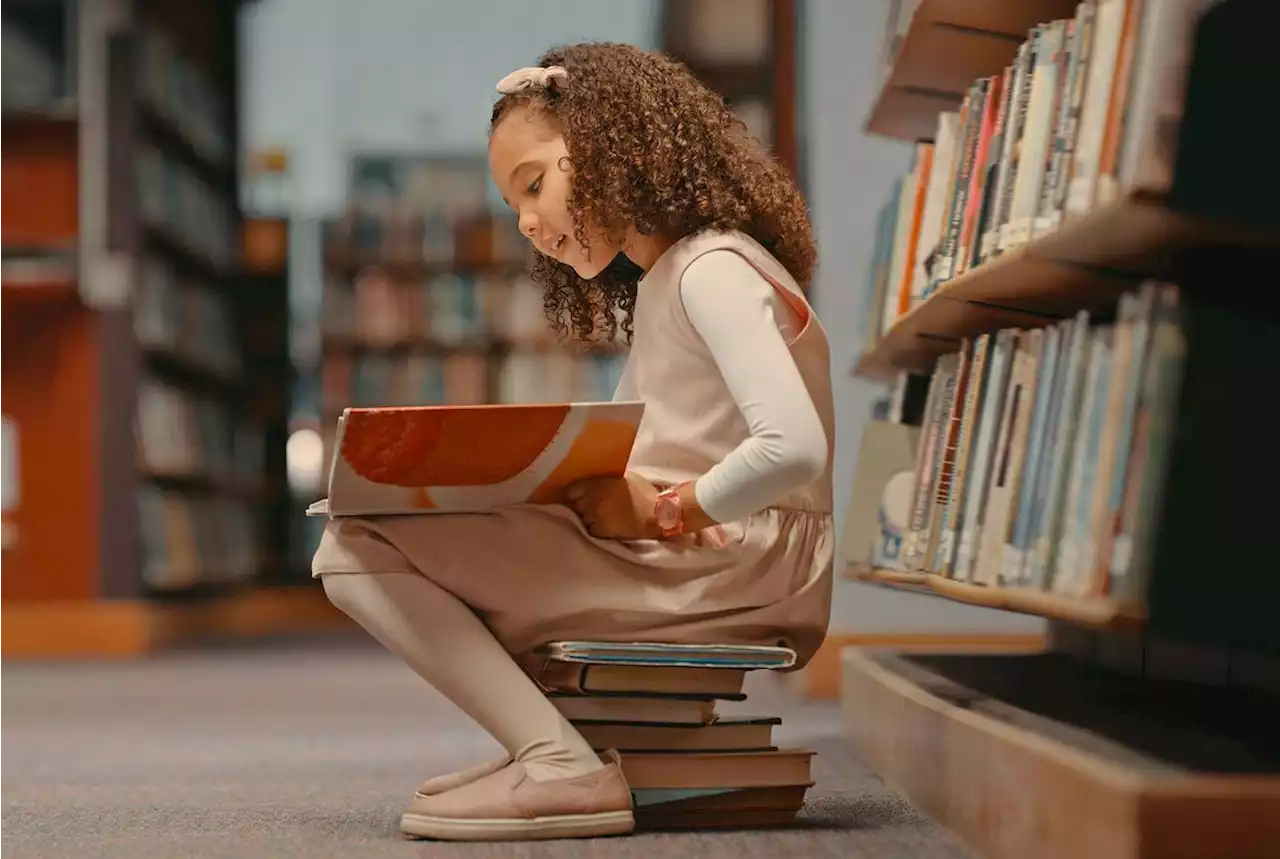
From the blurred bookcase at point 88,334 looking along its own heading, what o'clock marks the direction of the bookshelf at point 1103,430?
The bookshelf is roughly at 1 o'clock from the blurred bookcase.

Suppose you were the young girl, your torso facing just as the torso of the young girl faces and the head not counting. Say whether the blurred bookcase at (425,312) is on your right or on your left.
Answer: on your right

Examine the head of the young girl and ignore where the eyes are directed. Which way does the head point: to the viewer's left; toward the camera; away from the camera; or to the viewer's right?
to the viewer's left

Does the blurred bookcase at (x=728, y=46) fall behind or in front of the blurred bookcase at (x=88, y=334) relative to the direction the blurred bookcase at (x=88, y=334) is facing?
in front

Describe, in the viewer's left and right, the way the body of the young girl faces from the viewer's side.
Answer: facing to the left of the viewer

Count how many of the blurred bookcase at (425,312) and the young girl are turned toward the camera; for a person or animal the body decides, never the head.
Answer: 1

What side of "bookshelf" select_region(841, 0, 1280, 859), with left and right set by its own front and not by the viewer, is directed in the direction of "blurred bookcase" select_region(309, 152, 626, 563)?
right

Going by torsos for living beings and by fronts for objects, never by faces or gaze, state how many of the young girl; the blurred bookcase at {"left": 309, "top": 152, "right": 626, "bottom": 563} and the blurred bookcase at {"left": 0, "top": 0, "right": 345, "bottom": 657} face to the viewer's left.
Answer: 1

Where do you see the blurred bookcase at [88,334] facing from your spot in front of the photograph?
facing the viewer and to the right of the viewer
